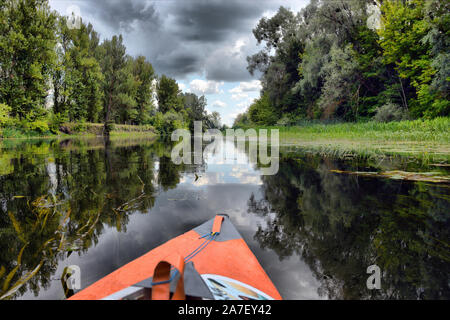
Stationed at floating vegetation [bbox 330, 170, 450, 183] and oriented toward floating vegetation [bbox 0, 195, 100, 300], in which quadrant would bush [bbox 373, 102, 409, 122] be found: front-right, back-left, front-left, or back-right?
back-right

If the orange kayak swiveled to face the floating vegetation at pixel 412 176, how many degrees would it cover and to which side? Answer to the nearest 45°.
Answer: approximately 45° to its right

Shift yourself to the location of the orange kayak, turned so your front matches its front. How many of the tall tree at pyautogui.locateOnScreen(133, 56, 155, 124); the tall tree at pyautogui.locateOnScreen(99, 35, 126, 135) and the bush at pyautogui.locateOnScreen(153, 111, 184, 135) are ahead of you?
3

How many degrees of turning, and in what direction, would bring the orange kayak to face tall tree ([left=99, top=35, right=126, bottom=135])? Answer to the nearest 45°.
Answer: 0° — it already faces it

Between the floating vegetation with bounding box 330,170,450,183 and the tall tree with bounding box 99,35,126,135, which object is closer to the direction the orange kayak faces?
the tall tree

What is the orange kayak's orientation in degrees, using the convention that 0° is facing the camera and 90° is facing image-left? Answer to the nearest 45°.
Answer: approximately 180°

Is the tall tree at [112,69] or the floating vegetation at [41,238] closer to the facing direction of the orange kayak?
the tall tree

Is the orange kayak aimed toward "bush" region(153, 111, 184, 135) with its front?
yes
